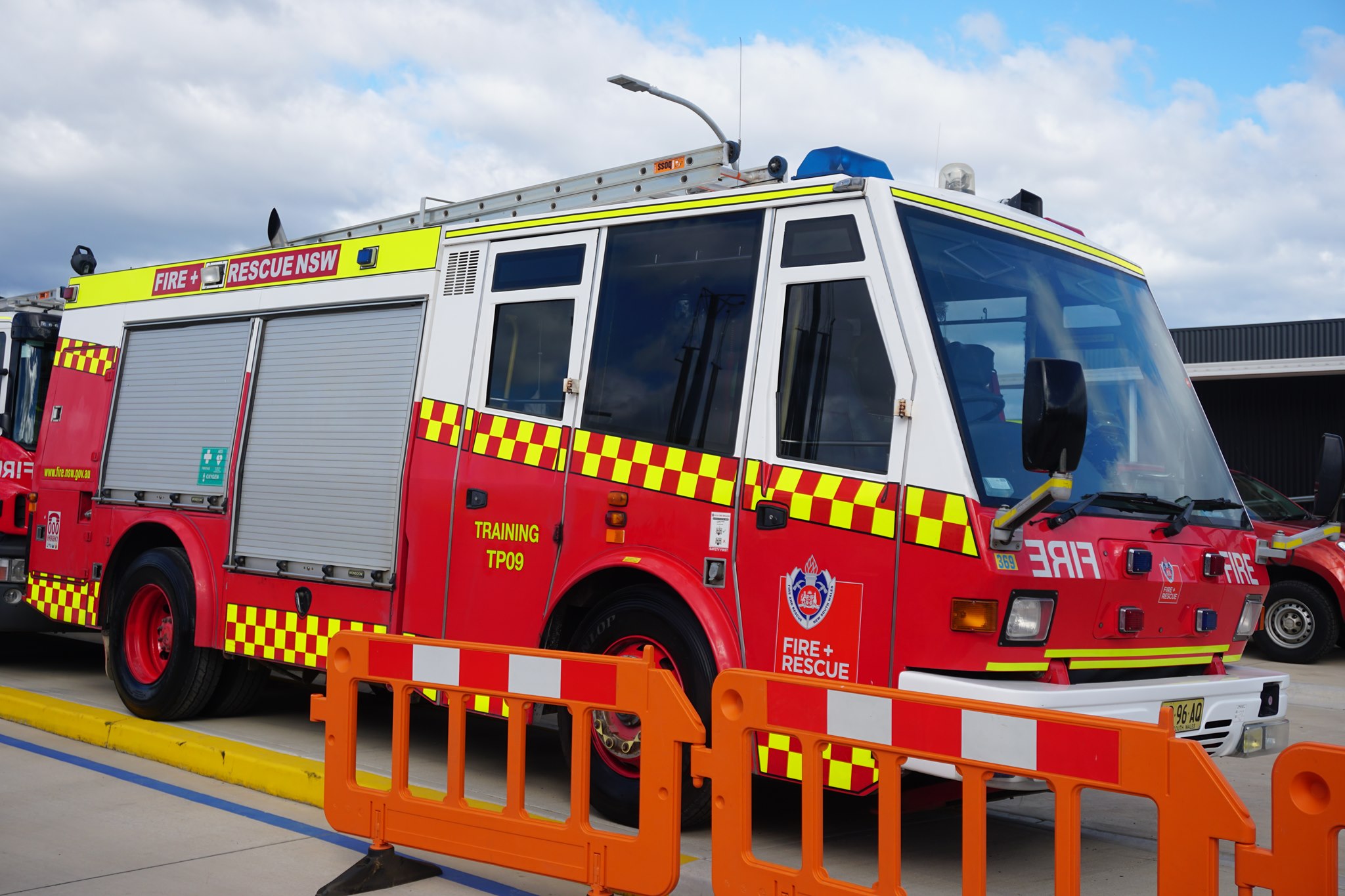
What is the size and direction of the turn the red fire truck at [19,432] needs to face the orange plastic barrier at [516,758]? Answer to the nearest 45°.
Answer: approximately 45° to its right

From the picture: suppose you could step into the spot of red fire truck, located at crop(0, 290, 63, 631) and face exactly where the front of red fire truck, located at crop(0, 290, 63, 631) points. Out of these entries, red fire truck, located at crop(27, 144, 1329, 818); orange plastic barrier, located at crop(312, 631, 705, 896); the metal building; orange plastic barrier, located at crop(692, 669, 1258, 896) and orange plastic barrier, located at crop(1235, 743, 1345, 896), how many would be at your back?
0

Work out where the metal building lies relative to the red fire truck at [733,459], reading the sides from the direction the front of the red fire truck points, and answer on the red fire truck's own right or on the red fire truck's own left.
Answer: on the red fire truck's own left

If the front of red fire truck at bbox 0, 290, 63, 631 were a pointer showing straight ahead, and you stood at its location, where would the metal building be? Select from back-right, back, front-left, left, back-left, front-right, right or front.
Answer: front-left

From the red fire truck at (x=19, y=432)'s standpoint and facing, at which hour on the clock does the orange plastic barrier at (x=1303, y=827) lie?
The orange plastic barrier is roughly at 1 o'clock from the red fire truck.

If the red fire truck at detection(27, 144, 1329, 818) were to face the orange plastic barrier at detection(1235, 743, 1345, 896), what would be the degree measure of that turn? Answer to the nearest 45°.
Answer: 0° — it already faces it

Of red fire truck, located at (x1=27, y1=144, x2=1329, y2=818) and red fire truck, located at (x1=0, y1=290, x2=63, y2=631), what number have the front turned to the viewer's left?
0

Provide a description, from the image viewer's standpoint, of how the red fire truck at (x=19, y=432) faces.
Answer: facing the viewer and to the right of the viewer

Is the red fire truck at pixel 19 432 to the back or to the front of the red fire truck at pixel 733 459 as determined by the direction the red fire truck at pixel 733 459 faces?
to the back

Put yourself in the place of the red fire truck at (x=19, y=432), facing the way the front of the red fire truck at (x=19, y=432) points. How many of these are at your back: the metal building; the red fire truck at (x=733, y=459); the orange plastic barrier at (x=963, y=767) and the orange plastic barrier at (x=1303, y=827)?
0

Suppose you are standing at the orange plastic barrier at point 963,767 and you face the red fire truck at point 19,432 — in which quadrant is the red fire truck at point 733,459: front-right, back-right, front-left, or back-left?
front-right

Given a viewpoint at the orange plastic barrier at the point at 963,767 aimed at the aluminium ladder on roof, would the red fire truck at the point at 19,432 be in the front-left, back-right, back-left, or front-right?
front-left

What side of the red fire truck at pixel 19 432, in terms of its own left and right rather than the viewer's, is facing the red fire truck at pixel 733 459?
front

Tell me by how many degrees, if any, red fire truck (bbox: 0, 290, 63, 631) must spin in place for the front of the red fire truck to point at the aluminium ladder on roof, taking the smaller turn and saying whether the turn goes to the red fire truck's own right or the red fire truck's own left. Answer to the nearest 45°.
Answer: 0° — it already faces it
